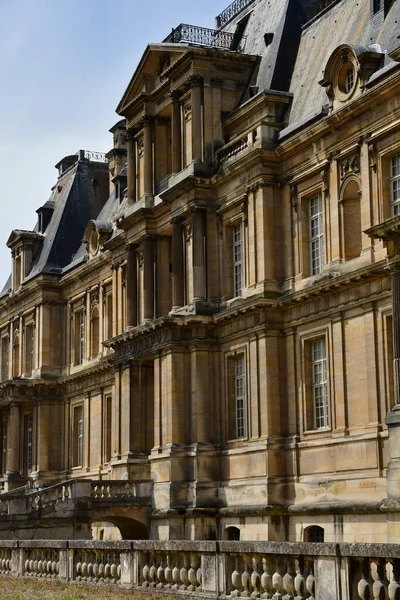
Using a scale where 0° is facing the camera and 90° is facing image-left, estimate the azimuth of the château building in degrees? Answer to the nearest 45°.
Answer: approximately 45°

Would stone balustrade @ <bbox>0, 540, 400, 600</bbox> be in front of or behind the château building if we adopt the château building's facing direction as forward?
in front
